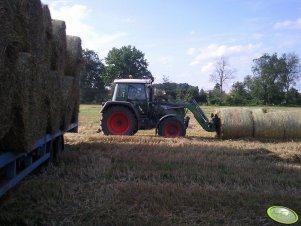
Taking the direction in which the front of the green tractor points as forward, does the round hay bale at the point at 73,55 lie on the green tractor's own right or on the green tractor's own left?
on the green tractor's own right

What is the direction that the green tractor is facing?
to the viewer's right

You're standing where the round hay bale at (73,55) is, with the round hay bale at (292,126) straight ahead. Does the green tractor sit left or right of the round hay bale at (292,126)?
left

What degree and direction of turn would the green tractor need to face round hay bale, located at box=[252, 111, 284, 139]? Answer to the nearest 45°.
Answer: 0° — it already faces it

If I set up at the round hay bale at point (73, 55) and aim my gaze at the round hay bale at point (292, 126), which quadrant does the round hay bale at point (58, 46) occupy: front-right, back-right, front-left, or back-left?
back-right

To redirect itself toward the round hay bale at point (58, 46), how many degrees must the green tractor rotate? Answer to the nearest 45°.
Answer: approximately 90° to its right

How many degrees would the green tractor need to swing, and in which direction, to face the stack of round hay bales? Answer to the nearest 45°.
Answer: approximately 90° to its right

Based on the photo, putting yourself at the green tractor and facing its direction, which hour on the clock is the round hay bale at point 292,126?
The round hay bale is roughly at 12 o'clock from the green tractor.
